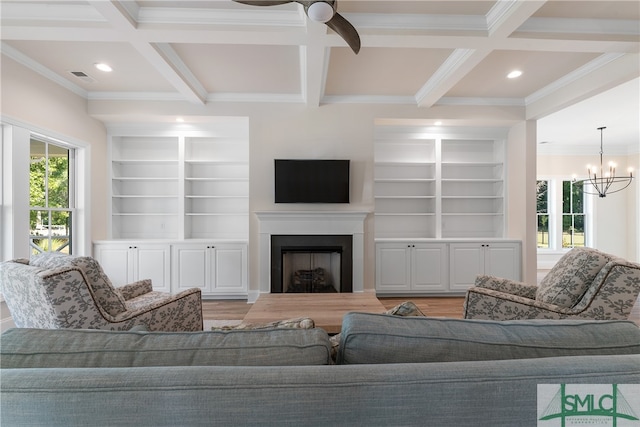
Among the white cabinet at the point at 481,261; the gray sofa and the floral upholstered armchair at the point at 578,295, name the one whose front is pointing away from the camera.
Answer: the gray sofa

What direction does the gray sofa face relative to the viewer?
away from the camera

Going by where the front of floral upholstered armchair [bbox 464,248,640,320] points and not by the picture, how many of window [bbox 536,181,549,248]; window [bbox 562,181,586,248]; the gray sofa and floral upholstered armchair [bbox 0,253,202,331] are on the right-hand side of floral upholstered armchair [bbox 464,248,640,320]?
2

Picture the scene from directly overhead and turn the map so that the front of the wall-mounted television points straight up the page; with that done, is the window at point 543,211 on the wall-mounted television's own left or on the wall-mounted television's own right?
on the wall-mounted television's own left

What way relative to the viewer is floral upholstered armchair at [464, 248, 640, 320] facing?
to the viewer's left

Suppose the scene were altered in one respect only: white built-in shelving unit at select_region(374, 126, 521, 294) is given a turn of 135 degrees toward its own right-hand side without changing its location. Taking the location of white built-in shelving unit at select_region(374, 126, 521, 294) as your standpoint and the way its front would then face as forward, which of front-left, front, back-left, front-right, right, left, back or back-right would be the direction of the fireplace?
left

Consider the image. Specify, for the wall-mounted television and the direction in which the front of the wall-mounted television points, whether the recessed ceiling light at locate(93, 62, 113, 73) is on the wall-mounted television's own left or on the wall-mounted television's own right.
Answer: on the wall-mounted television's own right

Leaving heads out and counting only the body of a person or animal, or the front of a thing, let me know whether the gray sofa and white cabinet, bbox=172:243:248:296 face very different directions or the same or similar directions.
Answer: very different directions

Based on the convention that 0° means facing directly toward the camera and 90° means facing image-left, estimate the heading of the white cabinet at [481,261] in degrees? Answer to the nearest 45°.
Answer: approximately 0°

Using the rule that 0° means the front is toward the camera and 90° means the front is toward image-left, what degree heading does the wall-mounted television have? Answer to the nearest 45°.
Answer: approximately 0°

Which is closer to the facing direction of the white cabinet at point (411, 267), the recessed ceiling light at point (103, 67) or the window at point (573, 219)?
the recessed ceiling light

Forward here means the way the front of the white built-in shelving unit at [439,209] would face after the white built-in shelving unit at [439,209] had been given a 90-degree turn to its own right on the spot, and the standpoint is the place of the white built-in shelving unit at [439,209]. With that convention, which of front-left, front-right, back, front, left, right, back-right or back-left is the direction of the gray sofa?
left
